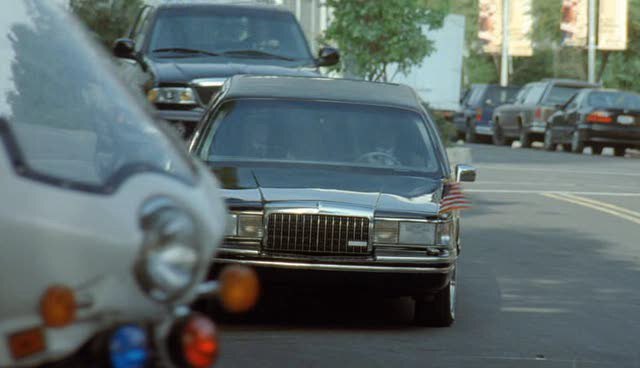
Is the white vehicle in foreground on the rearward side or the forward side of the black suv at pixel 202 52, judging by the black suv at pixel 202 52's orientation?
on the forward side

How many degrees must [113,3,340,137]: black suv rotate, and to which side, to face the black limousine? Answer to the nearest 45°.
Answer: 0° — it already faces it

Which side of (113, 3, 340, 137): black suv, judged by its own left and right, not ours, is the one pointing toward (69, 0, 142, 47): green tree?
back

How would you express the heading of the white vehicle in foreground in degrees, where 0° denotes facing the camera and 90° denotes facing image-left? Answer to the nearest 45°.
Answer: approximately 315°

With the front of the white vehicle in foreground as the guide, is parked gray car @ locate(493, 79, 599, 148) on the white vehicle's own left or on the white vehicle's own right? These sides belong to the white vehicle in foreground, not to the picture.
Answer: on the white vehicle's own left

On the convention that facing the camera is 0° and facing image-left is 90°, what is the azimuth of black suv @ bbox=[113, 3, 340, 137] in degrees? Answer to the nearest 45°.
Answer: approximately 0°

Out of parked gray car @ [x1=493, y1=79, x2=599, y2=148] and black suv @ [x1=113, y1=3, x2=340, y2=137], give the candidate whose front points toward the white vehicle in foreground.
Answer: the black suv

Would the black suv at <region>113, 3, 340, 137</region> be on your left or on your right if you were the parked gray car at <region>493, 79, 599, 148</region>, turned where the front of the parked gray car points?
on your left
